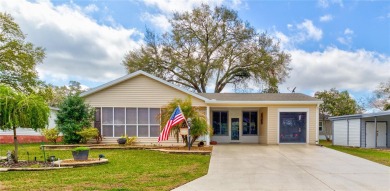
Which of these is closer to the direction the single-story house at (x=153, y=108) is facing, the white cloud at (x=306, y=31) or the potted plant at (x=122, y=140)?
the potted plant

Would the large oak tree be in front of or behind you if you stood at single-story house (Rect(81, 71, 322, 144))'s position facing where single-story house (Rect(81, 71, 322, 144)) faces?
behind

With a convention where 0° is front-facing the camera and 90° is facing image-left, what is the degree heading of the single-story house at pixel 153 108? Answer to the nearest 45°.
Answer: approximately 0°
